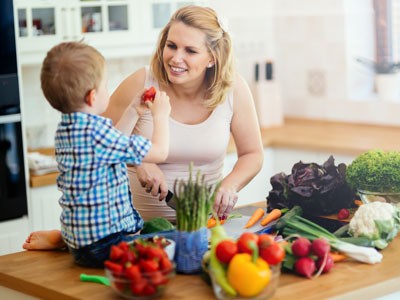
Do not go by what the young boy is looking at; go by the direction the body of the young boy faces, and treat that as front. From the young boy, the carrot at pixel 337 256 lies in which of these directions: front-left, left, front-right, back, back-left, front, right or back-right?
front-right

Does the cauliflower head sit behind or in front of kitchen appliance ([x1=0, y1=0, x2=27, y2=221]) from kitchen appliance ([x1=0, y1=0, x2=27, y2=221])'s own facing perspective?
in front

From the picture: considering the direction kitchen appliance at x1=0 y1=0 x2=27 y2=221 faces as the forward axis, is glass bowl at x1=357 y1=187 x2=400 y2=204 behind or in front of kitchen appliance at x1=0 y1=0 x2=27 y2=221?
in front

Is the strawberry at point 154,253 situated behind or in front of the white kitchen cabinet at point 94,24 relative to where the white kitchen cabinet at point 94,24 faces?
in front

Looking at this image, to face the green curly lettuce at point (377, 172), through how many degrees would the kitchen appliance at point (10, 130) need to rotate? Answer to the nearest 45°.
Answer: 0° — it already faces it

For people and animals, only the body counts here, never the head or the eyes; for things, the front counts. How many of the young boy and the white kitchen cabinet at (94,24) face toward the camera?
1

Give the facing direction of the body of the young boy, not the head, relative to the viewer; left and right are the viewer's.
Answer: facing away from the viewer and to the right of the viewer

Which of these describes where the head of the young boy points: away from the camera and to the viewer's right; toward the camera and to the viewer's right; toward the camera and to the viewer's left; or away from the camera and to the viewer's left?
away from the camera and to the viewer's right
